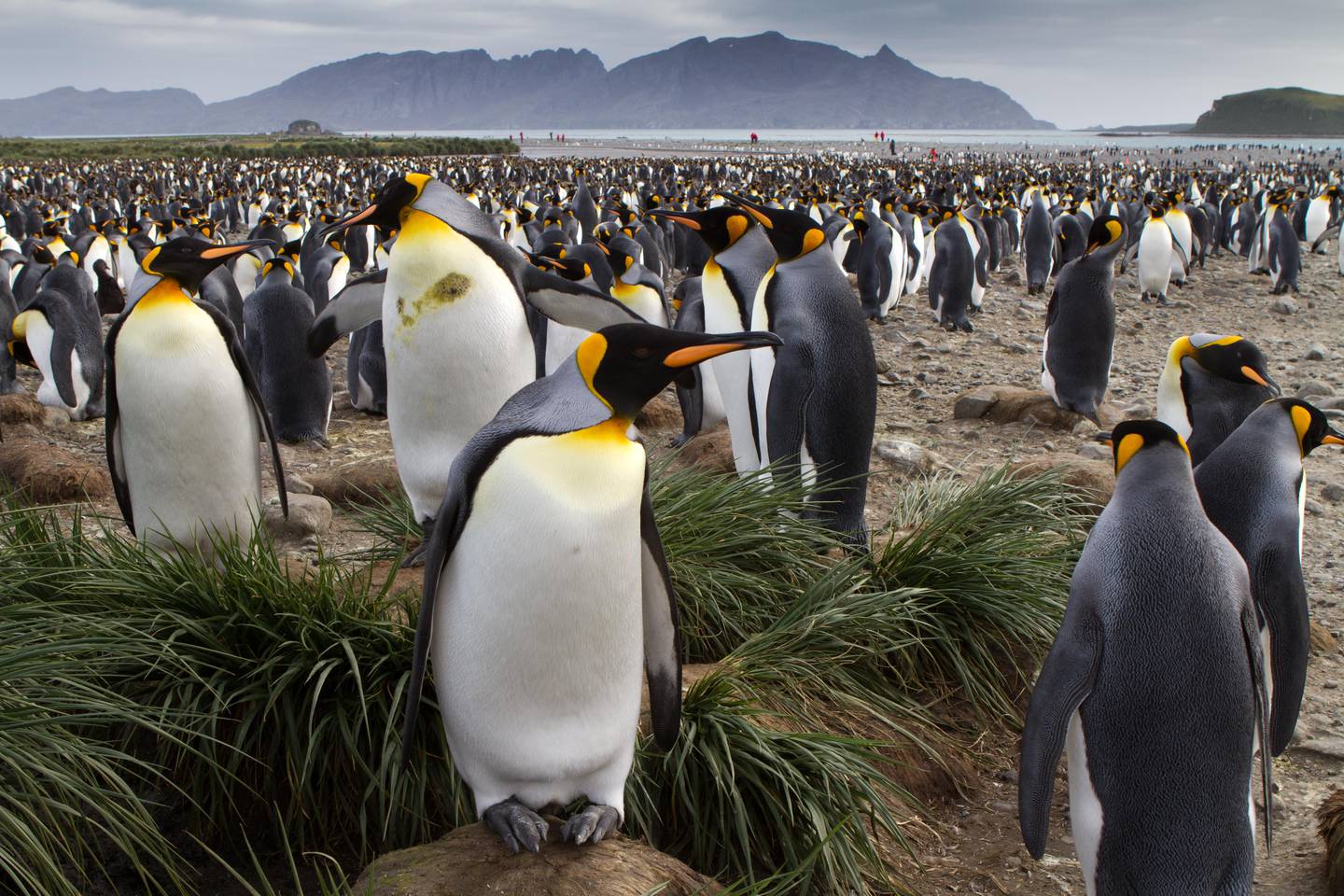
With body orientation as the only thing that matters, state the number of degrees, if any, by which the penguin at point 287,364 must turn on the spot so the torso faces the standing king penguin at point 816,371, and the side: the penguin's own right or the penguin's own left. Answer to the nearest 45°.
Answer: approximately 135° to the penguin's own right

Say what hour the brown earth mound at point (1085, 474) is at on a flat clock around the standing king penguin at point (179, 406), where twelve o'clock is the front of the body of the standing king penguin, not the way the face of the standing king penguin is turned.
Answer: The brown earth mound is roughly at 9 o'clock from the standing king penguin.

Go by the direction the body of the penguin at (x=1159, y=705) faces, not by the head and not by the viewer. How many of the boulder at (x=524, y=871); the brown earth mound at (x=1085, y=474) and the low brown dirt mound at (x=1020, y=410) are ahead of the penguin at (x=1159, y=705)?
2

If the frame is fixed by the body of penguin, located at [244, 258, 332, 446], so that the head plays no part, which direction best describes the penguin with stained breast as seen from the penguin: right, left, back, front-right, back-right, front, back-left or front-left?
back

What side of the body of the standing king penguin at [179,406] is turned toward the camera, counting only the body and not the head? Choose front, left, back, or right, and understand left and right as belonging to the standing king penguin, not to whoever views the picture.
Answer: front

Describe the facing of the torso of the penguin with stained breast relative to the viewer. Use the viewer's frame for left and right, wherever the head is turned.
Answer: facing the viewer and to the left of the viewer

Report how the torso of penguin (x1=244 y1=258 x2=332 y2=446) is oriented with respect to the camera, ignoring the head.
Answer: away from the camera

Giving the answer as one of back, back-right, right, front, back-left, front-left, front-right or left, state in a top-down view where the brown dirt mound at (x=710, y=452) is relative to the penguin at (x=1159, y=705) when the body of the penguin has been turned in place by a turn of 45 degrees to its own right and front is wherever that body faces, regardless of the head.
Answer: left

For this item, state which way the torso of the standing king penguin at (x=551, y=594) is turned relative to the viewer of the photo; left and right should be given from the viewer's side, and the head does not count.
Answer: facing the viewer

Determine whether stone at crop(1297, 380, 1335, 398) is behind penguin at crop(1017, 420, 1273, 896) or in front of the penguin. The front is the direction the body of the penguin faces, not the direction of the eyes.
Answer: in front

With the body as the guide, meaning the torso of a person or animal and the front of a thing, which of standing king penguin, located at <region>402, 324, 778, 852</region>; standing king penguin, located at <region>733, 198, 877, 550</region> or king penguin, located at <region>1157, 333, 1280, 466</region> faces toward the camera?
standing king penguin, located at <region>402, 324, 778, 852</region>

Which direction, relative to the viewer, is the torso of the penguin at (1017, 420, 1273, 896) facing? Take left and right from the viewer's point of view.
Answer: facing away from the viewer

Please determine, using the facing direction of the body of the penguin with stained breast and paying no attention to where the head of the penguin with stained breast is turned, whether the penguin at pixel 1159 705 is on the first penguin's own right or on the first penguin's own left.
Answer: on the first penguin's own left

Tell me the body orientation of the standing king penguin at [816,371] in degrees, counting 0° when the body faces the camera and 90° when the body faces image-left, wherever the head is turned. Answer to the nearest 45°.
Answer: approximately 135°
